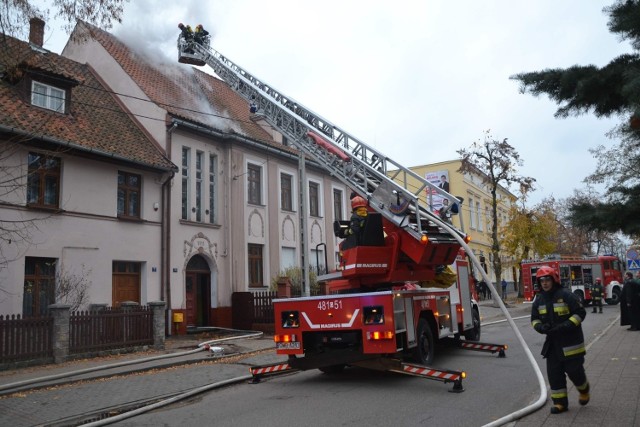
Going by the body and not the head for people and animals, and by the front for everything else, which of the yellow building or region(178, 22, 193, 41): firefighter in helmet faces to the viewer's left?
the firefighter in helmet

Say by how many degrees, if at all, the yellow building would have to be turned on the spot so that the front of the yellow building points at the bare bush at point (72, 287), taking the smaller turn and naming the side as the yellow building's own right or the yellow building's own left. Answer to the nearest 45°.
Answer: approximately 45° to the yellow building's own right

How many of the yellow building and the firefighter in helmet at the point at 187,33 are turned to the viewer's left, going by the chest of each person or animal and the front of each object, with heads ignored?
1

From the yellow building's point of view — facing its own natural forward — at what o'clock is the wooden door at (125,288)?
The wooden door is roughly at 2 o'clock from the yellow building.

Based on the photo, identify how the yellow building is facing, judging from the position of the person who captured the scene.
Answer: facing the viewer and to the right of the viewer

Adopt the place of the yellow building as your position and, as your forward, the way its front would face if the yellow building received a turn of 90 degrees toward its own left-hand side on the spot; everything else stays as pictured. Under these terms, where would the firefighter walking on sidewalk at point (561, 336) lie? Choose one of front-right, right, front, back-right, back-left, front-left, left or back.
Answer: back-right

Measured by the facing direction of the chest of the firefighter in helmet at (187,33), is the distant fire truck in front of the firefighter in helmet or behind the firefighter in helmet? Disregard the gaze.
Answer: behind

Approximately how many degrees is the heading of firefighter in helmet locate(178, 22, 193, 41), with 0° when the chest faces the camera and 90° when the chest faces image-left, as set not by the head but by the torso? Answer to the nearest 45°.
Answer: approximately 90°

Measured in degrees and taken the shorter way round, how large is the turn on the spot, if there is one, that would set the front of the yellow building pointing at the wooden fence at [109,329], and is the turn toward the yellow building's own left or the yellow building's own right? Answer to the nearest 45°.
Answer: approximately 45° to the yellow building's own right

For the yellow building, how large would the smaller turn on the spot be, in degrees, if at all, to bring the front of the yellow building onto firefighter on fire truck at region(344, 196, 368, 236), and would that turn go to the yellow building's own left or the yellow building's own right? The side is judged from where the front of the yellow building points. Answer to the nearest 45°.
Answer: approximately 45° to the yellow building's own right
